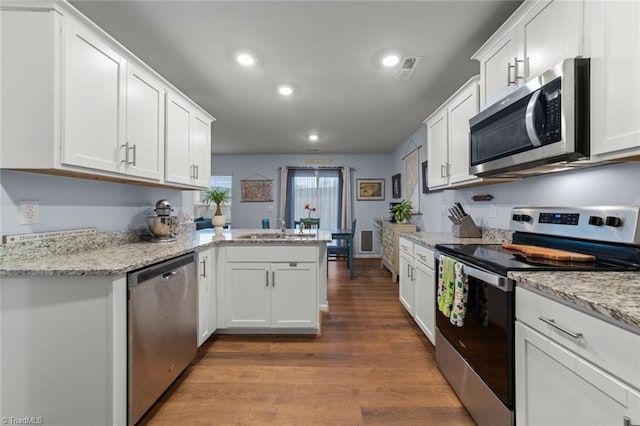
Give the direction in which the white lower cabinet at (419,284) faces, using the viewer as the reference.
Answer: facing to the left of the viewer

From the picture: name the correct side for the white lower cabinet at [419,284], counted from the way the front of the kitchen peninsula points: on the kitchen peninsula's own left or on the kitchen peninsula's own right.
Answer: on the kitchen peninsula's own left

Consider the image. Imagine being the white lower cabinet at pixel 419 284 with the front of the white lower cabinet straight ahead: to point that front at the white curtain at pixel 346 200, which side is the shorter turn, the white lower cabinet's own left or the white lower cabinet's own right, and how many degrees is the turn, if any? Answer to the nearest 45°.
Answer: approximately 45° to the white lower cabinet's own right

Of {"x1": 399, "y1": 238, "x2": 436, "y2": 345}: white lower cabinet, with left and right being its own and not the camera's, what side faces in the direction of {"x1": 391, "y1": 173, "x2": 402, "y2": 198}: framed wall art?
right

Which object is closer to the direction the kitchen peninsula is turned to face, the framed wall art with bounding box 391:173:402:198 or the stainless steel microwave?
the stainless steel microwave

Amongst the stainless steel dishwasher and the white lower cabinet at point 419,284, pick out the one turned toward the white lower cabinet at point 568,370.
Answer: the stainless steel dishwasher
